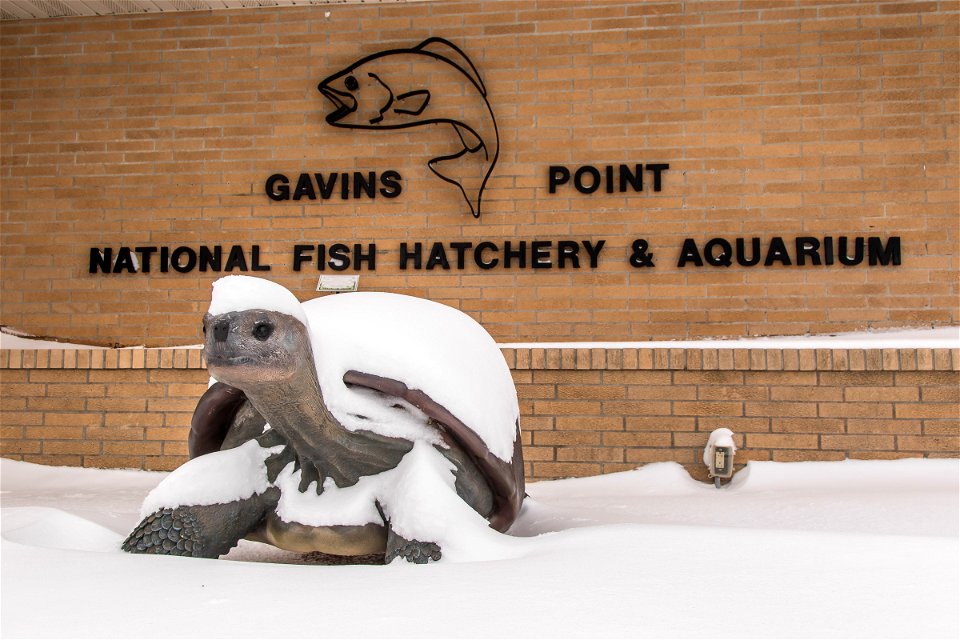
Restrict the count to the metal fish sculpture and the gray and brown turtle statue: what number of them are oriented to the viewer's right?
0

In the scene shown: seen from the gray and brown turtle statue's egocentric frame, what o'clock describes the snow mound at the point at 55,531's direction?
The snow mound is roughly at 2 o'clock from the gray and brown turtle statue.

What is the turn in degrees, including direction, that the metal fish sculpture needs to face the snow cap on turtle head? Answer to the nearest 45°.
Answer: approximately 90° to its left

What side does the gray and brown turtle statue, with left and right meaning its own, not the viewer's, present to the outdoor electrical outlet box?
back

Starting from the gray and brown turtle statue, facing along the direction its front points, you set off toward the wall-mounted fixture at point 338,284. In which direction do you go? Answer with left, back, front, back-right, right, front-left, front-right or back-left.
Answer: back-right

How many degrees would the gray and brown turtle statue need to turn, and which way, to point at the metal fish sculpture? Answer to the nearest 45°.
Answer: approximately 135° to its right

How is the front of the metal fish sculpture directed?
to the viewer's left

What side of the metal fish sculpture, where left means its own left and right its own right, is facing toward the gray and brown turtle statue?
left

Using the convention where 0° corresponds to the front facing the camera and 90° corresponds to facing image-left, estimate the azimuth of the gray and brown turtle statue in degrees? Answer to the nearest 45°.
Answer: approximately 45°
